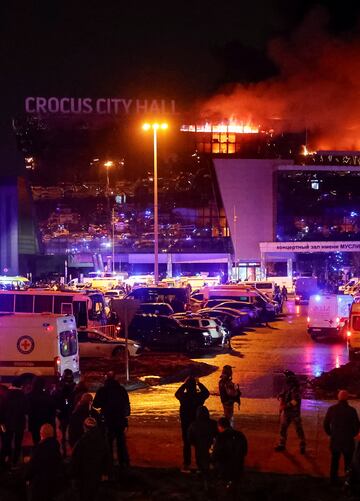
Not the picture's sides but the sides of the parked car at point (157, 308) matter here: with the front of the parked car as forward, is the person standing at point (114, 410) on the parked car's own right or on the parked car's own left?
on the parked car's own right

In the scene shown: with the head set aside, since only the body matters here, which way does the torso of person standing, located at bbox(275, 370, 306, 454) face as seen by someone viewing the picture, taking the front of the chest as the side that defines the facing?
to the viewer's left

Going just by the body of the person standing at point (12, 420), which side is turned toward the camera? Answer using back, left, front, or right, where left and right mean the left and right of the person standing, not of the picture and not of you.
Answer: back

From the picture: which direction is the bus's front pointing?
to the viewer's right

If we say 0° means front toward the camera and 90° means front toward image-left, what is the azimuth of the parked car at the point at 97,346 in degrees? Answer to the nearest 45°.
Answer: approximately 270°

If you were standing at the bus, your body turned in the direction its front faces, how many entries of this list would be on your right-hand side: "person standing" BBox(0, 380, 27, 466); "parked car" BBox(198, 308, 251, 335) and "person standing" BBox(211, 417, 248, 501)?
2

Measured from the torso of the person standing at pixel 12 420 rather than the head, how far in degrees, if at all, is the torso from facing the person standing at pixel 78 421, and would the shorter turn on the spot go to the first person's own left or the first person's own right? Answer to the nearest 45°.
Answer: approximately 135° to the first person's own right

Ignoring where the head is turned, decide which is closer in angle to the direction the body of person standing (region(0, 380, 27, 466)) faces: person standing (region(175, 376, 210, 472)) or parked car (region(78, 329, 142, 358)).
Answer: the parked car

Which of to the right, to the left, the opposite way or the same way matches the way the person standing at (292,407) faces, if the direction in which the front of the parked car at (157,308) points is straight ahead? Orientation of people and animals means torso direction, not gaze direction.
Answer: the opposite way

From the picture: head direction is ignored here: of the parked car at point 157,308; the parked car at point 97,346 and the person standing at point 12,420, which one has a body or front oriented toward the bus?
the person standing

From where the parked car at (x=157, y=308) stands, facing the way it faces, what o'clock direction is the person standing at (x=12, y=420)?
The person standing is roughly at 3 o'clock from the parked car.
